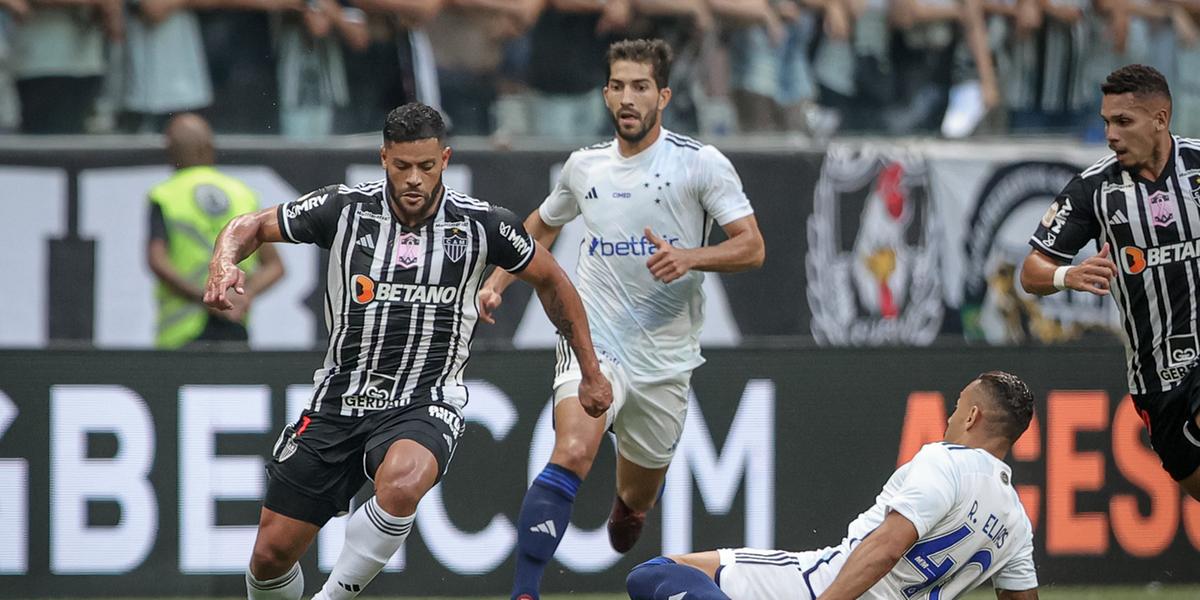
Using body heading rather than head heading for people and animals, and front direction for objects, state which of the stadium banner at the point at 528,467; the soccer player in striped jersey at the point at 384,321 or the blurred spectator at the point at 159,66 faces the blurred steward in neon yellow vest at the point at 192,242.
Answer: the blurred spectator at the point at 159,66

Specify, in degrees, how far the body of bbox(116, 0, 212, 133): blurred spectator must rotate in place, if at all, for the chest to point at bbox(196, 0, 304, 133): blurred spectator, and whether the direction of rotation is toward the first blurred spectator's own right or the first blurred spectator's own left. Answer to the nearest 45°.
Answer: approximately 90° to the first blurred spectator's own left

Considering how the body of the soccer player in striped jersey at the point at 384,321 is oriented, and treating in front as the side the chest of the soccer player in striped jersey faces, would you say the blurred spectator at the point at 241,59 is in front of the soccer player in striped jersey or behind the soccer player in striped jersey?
behind

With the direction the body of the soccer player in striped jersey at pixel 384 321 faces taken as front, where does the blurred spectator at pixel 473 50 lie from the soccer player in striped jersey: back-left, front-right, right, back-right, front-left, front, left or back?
back

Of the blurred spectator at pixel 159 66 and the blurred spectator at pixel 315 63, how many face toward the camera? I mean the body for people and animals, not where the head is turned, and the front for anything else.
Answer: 2

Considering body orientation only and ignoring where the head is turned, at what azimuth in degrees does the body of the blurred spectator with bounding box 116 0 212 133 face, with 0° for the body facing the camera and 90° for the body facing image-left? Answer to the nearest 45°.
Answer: approximately 0°

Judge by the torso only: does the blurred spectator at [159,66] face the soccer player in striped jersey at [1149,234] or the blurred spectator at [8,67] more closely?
the soccer player in striped jersey

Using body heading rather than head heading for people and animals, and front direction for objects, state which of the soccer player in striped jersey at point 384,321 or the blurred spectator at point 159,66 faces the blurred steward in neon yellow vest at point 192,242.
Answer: the blurred spectator at point 159,66

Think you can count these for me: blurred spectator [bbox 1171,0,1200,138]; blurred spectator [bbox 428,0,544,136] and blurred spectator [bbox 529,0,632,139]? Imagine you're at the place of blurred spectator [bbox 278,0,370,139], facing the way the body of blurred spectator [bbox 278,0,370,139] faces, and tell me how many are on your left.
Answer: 3

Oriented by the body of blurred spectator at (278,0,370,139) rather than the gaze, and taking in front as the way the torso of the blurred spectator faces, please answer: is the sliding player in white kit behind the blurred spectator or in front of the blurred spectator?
in front
